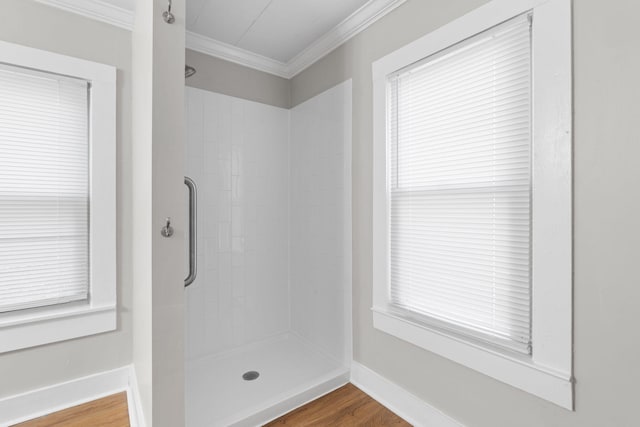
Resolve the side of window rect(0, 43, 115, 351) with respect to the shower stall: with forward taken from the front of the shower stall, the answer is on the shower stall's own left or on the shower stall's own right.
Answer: on the shower stall's own right

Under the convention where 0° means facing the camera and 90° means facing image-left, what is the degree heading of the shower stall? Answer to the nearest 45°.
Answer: approximately 315°
